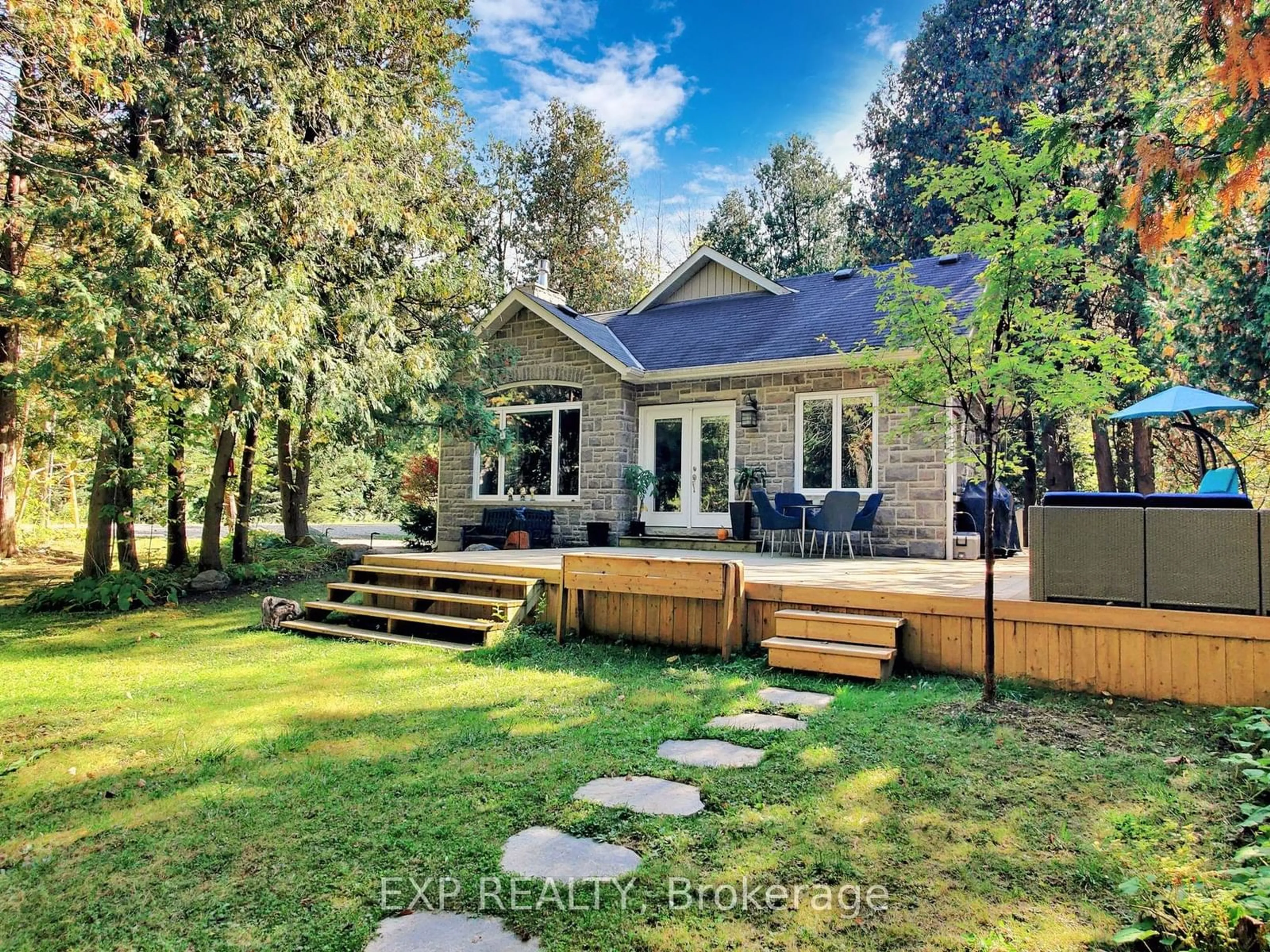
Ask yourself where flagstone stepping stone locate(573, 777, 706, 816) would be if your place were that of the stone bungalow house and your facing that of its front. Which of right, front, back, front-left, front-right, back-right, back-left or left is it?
front

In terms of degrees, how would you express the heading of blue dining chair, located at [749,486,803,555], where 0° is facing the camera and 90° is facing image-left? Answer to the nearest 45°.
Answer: approximately 270°

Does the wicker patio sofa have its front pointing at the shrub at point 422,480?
no

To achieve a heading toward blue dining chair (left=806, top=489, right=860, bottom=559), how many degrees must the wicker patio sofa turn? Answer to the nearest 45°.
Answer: approximately 45° to its left

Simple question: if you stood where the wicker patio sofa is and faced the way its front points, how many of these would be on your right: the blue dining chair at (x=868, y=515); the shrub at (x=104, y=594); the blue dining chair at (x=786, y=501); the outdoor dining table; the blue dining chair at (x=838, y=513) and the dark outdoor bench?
0

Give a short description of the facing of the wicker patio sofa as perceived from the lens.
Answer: facing away from the viewer

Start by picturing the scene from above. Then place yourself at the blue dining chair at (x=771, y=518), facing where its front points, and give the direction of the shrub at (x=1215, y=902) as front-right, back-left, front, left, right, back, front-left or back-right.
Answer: right

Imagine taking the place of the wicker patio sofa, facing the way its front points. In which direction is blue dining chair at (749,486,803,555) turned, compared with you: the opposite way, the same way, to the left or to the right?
to the right

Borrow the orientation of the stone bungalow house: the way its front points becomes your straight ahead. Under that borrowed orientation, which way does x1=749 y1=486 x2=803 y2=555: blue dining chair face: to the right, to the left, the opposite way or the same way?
to the left

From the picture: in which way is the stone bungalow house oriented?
toward the camera

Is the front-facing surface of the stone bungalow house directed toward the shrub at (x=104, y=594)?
no

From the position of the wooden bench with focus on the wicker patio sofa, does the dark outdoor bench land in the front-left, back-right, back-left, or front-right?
back-left

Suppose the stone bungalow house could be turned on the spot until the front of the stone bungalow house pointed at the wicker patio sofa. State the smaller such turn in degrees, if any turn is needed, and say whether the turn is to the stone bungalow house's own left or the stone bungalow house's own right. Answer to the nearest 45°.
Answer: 0° — it already faces it

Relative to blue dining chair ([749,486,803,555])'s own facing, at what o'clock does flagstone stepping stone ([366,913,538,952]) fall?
The flagstone stepping stone is roughly at 3 o'clock from the blue dining chair.

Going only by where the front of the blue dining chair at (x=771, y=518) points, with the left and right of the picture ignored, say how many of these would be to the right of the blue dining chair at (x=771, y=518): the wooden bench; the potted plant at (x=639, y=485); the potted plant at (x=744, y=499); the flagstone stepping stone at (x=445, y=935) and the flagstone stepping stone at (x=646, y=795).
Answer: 3

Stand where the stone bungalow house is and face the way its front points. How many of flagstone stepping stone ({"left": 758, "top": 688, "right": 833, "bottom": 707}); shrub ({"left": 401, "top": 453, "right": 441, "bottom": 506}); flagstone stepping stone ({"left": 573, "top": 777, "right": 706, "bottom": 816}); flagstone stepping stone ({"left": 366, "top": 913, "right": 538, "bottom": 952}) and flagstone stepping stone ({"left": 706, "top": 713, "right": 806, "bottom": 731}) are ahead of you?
4

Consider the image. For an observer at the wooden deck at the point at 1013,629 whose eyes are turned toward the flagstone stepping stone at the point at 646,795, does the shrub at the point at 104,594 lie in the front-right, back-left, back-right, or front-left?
front-right

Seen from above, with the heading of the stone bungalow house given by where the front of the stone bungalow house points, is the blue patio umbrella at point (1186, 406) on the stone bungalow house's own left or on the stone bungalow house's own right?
on the stone bungalow house's own left
